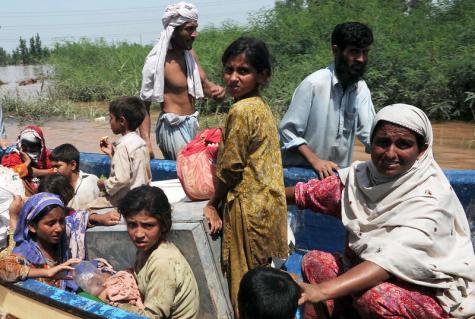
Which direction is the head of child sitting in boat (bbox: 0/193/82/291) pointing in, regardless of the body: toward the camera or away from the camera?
toward the camera

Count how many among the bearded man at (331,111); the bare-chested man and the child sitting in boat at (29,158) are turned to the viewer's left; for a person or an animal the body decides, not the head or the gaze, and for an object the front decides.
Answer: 0

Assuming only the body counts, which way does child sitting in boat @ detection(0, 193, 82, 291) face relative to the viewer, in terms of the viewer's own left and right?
facing the viewer and to the right of the viewer

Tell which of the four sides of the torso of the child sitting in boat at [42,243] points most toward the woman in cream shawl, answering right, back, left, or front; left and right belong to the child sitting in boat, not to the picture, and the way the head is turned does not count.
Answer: front

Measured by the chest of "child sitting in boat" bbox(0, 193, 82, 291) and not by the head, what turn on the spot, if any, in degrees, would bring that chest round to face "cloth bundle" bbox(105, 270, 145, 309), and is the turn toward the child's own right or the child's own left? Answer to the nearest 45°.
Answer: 0° — they already face it

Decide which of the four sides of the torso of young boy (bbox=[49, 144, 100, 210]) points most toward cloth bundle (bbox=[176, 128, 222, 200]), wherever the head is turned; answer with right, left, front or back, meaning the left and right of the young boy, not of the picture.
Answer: left

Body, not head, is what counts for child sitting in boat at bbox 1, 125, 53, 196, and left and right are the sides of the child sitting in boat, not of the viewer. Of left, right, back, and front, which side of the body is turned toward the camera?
front

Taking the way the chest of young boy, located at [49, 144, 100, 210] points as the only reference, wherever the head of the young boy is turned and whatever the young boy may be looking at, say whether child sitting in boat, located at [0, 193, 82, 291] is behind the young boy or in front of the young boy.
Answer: in front

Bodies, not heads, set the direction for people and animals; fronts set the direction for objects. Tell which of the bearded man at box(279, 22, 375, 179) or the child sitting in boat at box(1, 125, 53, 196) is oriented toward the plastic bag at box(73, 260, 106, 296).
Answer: the child sitting in boat

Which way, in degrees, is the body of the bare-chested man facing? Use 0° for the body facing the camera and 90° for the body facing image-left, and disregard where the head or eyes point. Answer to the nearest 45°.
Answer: approximately 315°

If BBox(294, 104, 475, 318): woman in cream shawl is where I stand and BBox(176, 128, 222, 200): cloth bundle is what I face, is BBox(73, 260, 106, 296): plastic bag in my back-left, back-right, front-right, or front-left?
front-left

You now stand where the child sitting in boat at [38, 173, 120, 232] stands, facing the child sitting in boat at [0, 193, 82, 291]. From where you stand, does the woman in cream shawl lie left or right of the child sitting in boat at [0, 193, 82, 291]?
left
